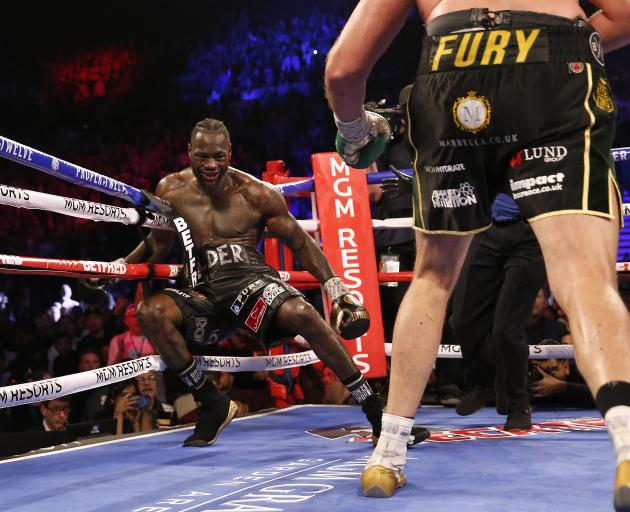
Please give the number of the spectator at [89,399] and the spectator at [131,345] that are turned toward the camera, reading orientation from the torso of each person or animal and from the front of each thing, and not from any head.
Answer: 2

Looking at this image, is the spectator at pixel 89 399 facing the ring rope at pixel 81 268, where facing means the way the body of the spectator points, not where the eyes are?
yes

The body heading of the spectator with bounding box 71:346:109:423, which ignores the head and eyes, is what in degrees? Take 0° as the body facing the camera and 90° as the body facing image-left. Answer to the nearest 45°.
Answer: approximately 0°

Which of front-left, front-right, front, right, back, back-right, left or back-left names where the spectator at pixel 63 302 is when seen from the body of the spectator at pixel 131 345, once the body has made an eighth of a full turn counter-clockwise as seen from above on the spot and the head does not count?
back-left
